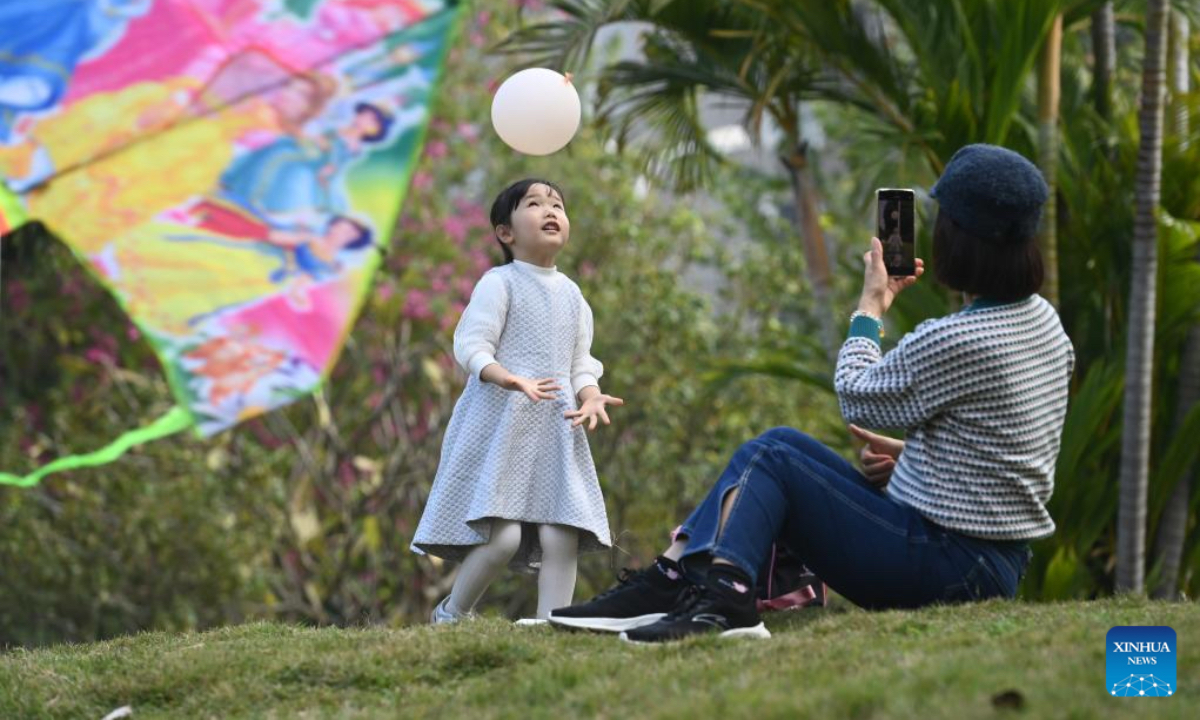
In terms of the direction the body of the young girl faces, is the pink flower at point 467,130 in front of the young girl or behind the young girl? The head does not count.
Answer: behind

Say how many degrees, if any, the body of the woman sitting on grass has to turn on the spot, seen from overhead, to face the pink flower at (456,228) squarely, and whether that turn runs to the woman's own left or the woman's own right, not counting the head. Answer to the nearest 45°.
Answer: approximately 45° to the woman's own right

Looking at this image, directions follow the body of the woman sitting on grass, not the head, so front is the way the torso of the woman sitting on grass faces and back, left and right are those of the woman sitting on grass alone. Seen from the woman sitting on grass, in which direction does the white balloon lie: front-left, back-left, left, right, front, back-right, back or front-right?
front

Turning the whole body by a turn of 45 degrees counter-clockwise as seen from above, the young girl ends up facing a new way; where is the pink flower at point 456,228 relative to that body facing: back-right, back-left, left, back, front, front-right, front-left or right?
left

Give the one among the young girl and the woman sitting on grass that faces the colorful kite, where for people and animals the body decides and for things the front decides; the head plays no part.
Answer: the woman sitting on grass

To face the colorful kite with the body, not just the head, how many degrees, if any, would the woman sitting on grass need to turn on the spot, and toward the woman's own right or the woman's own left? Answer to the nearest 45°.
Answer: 0° — they already face it

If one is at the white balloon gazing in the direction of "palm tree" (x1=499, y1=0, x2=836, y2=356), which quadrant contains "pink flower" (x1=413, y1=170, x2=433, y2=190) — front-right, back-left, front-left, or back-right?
front-left

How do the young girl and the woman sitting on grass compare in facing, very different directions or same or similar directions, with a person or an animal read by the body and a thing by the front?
very different directions

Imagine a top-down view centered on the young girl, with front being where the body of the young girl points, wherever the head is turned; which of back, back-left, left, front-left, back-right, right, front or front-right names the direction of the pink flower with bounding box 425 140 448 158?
back-left

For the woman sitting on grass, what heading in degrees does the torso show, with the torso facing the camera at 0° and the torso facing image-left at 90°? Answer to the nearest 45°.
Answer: approximately 135°

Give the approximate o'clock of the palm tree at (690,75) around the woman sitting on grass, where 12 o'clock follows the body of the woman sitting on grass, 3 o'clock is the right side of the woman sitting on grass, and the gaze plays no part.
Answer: The palm tree is roughly at 1 o'clock from the woman sitting on grass.

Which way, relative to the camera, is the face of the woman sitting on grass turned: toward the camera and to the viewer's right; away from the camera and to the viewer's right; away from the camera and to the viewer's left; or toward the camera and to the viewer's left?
away from the camera and to the viewer's left

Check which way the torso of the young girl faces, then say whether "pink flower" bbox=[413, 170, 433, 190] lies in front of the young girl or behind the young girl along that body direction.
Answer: behind

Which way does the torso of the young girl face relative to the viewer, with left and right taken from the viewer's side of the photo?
facing the viewer and to the right of the viewer
